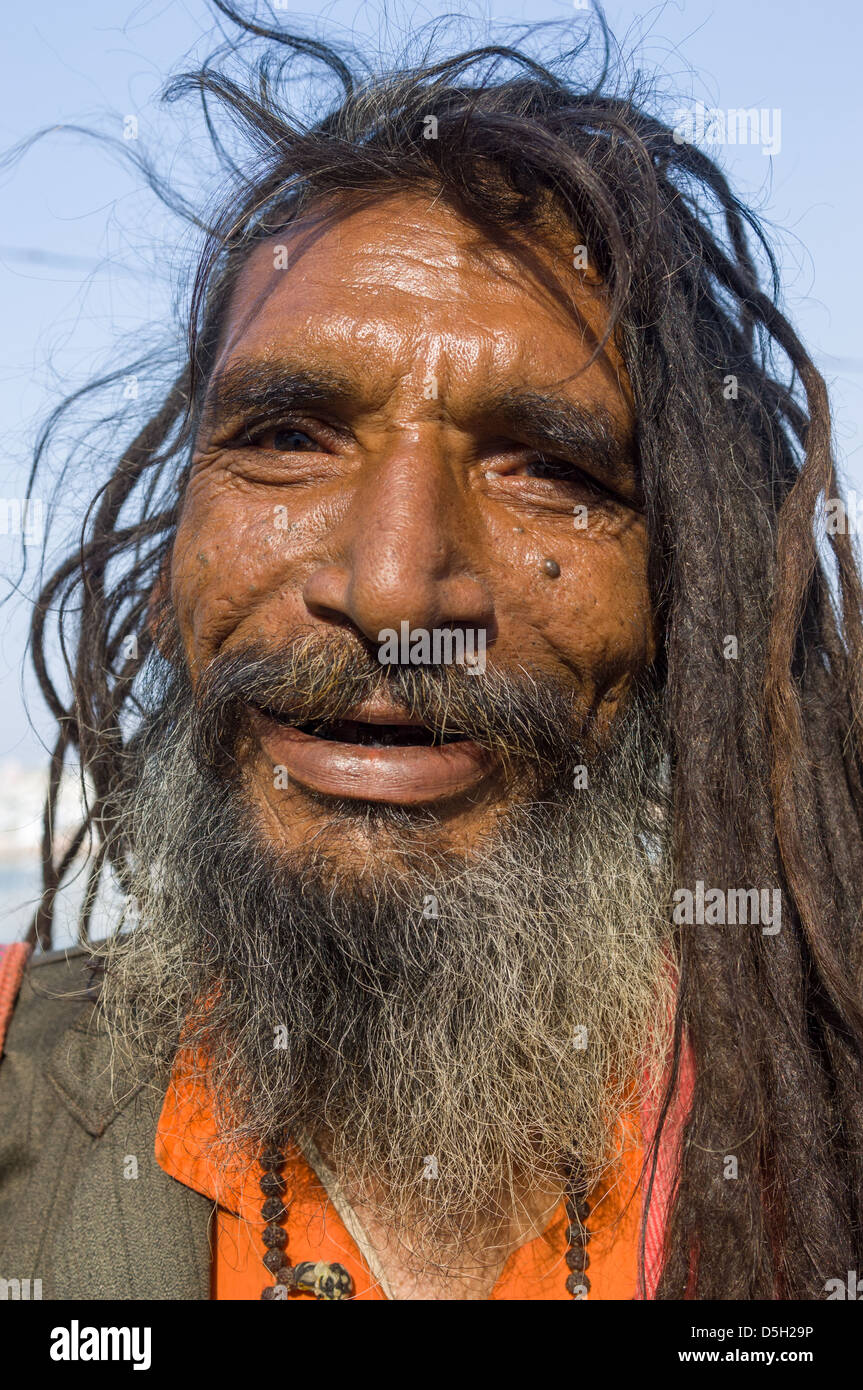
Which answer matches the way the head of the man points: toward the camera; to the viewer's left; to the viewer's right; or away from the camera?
toward the camera

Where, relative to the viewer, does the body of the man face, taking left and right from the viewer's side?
facing the viewer
